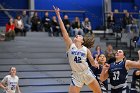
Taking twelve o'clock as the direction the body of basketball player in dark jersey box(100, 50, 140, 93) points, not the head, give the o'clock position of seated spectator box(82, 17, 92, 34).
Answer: The seated spectator is roughly at 4 o'clock from the basketball player in dark jersey.

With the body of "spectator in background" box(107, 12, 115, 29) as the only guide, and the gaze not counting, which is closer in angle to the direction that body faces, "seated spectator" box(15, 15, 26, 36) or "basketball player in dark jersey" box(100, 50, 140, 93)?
the basketball player in dark jersey

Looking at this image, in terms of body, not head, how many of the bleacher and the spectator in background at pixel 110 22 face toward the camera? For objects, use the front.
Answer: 2

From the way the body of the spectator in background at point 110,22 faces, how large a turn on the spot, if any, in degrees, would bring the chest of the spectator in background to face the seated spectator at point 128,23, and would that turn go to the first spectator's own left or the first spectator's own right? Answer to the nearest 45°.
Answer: approximately 90° to the first spectator's own left

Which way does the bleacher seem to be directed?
toward the camera

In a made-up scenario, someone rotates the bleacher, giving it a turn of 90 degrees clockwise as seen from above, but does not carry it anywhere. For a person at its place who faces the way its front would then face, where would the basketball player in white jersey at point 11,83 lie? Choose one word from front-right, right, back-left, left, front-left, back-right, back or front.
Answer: left

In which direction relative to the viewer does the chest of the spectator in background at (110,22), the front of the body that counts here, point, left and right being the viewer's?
facing the viewer

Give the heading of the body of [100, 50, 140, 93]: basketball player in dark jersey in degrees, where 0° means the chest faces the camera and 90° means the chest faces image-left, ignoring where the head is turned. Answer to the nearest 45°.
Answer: approximately 45°
